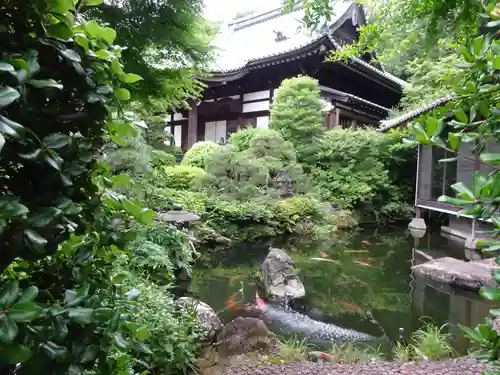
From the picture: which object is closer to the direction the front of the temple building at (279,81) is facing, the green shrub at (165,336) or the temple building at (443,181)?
the green shrub

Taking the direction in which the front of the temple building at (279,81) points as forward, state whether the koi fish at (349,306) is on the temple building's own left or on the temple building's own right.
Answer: on the temple building's own left

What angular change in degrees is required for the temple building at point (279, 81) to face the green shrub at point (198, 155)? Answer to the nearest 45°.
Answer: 0° — it already faces it

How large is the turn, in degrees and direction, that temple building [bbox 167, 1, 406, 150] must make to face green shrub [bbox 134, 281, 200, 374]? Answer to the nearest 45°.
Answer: approximately 45° to its left

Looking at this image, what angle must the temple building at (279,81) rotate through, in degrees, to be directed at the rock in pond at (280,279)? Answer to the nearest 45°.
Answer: approximately 45° to its left

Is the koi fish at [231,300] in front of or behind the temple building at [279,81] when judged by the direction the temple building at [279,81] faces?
in front

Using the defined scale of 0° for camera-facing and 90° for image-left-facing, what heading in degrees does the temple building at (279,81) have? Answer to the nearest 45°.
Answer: approximately 45°

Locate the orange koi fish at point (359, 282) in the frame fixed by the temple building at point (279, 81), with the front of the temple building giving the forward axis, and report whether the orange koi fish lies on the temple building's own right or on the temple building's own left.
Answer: on the temple building's own left

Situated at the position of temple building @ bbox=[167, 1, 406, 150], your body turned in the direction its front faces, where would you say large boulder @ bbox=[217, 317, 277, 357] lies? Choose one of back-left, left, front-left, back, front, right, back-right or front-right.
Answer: front-left

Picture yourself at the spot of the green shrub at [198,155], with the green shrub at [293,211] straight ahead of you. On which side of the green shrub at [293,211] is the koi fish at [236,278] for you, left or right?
right

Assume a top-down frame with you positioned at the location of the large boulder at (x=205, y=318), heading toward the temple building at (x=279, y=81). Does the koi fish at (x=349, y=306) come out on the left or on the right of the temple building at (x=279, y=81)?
right

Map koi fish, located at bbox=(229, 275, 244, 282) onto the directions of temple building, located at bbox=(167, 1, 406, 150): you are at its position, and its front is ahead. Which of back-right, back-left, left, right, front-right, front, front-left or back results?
front-left
